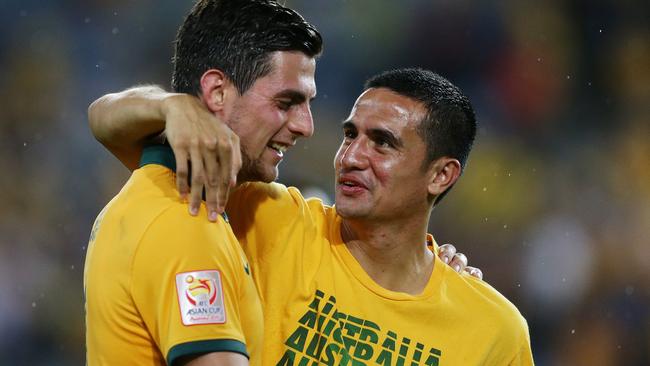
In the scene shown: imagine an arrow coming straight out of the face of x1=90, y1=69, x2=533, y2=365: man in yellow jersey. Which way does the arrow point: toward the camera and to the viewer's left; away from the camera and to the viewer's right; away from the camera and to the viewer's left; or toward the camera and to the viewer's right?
toward the camera and to the viewer's left

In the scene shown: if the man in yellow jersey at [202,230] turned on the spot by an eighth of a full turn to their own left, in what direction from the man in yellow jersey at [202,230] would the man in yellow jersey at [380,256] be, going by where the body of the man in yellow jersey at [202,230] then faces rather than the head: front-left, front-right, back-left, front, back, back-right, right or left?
front

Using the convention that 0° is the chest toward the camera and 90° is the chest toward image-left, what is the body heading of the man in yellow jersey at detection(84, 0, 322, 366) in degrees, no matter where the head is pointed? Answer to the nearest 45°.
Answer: approximately 270°
